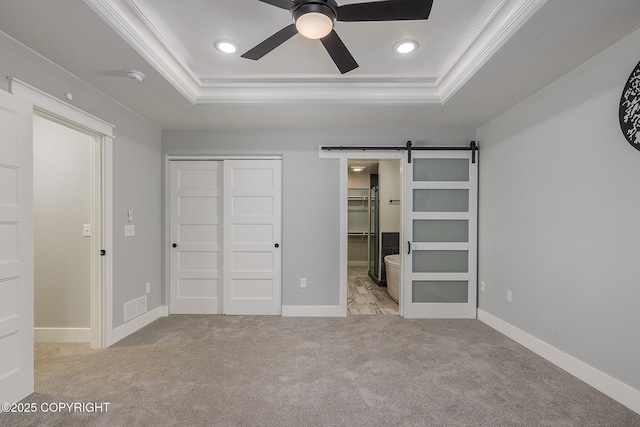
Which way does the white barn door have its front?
toward the camera

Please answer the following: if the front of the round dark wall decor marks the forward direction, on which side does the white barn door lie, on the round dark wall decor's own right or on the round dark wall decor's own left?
on the round dark wall decor's own right

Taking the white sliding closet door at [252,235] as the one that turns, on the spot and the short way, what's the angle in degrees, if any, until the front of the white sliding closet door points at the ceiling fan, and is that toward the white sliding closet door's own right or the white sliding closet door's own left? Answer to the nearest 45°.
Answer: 0° — it already faces it

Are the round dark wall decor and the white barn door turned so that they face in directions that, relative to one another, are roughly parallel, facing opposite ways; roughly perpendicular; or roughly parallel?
roughly perpendicular

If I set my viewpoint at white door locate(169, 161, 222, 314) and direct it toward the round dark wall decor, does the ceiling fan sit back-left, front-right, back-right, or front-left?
front-right

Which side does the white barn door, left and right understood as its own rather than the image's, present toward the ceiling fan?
front

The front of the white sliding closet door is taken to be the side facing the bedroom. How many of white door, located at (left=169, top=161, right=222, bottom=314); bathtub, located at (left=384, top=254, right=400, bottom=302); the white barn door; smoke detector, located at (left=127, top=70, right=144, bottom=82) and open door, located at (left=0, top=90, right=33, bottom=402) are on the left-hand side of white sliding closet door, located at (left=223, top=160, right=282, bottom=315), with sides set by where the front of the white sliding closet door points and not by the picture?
2
